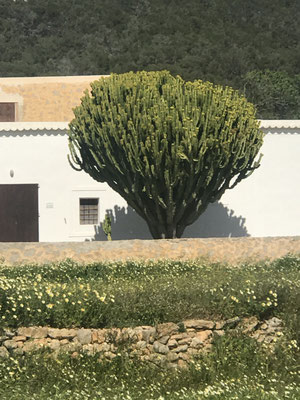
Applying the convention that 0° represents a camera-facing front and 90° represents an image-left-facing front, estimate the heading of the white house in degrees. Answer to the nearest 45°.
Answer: approximately 0°

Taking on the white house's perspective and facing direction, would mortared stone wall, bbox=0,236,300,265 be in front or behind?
in front

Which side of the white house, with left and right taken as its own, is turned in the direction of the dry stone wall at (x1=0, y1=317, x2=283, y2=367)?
front
